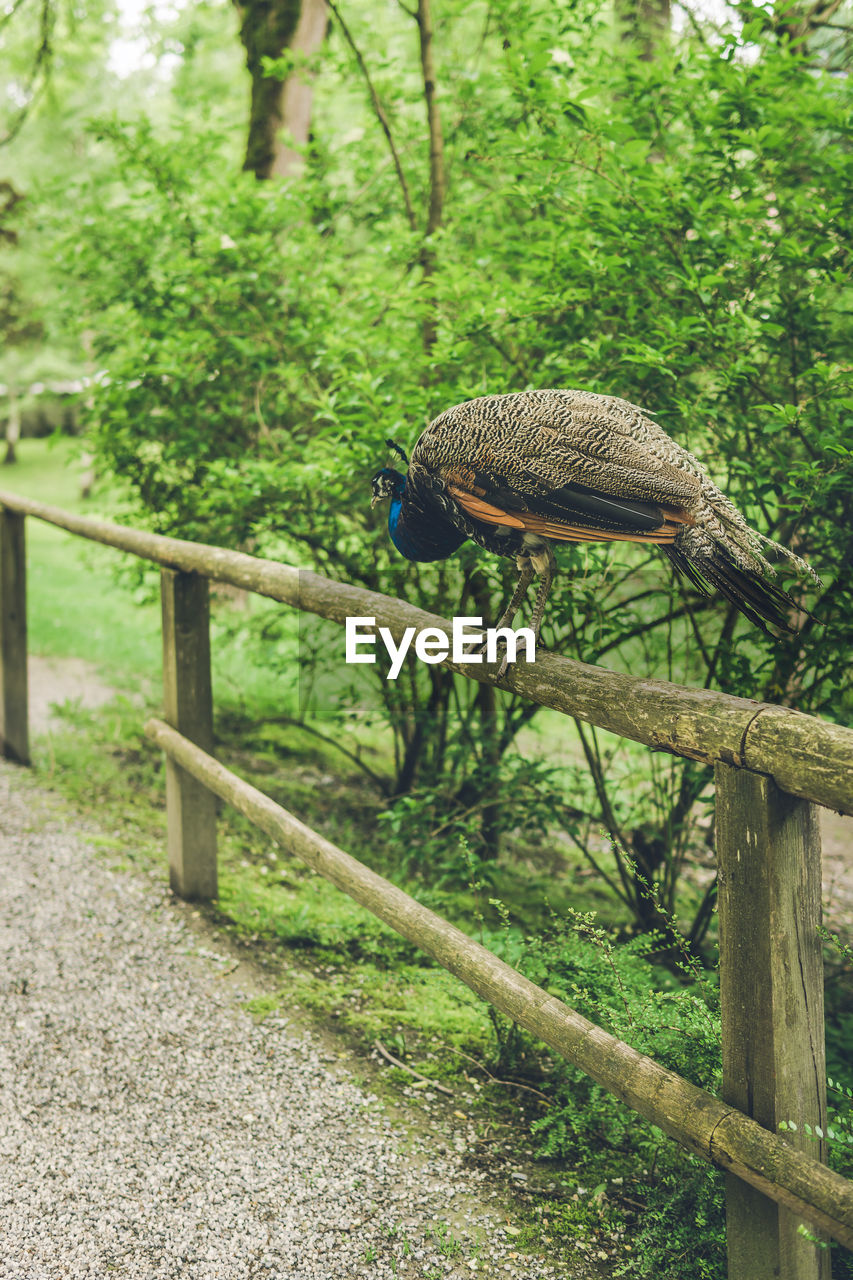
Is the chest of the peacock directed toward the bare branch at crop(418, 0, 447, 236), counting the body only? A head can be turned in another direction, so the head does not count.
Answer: no

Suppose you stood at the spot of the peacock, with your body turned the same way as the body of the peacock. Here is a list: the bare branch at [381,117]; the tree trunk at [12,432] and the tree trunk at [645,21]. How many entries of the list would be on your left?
0

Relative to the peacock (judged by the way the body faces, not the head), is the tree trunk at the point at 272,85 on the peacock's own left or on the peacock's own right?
on the peacock's own right

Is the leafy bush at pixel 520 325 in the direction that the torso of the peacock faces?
no

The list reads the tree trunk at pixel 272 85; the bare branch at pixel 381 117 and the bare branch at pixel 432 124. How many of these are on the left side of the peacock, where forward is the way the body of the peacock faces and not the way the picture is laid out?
0

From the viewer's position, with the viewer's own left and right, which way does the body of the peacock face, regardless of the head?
facing to the left of the viewer

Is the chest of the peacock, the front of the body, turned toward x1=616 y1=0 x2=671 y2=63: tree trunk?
no

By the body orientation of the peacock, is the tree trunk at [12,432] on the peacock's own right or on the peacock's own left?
on the peacock's own right

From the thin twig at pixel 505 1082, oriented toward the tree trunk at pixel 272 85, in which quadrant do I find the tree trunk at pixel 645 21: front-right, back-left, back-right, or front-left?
front-right

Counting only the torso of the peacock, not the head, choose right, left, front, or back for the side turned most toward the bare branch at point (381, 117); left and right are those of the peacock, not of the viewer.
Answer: right
